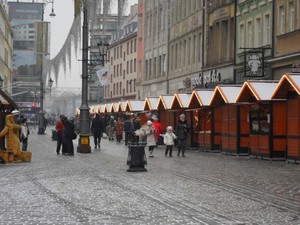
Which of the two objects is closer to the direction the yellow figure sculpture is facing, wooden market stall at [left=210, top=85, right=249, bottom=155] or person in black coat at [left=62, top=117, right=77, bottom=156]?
the wooden market stall

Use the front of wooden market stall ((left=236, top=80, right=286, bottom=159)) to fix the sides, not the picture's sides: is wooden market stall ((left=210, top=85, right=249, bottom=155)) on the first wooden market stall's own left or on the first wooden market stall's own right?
on the first wooden market stall's own right

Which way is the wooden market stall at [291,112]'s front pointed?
to the viewer's left
